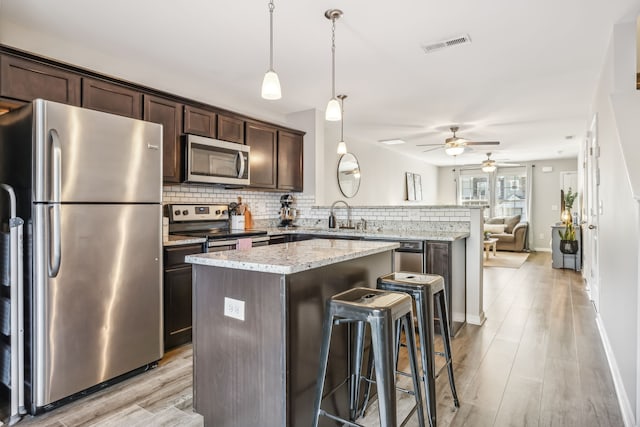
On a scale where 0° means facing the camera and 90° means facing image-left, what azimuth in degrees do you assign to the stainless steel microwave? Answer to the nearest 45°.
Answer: approximately 315°

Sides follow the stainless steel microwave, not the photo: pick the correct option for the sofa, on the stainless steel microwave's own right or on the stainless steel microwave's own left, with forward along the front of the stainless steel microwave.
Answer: on the stainless steel microwave's own left

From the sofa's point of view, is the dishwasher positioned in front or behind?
in front

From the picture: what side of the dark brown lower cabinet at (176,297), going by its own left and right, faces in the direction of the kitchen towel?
left

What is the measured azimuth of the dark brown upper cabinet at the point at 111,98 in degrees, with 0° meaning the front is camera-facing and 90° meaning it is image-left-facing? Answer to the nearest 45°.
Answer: approximately 315°

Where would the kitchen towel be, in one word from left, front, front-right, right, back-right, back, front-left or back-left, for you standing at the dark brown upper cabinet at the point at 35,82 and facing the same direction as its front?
front-left

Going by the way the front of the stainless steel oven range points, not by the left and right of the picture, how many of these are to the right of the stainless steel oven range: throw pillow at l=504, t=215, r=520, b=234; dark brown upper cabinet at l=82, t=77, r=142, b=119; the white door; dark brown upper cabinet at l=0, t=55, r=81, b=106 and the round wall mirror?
2

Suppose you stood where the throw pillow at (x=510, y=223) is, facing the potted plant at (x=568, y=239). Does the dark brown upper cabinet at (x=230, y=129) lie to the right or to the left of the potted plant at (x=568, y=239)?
right
